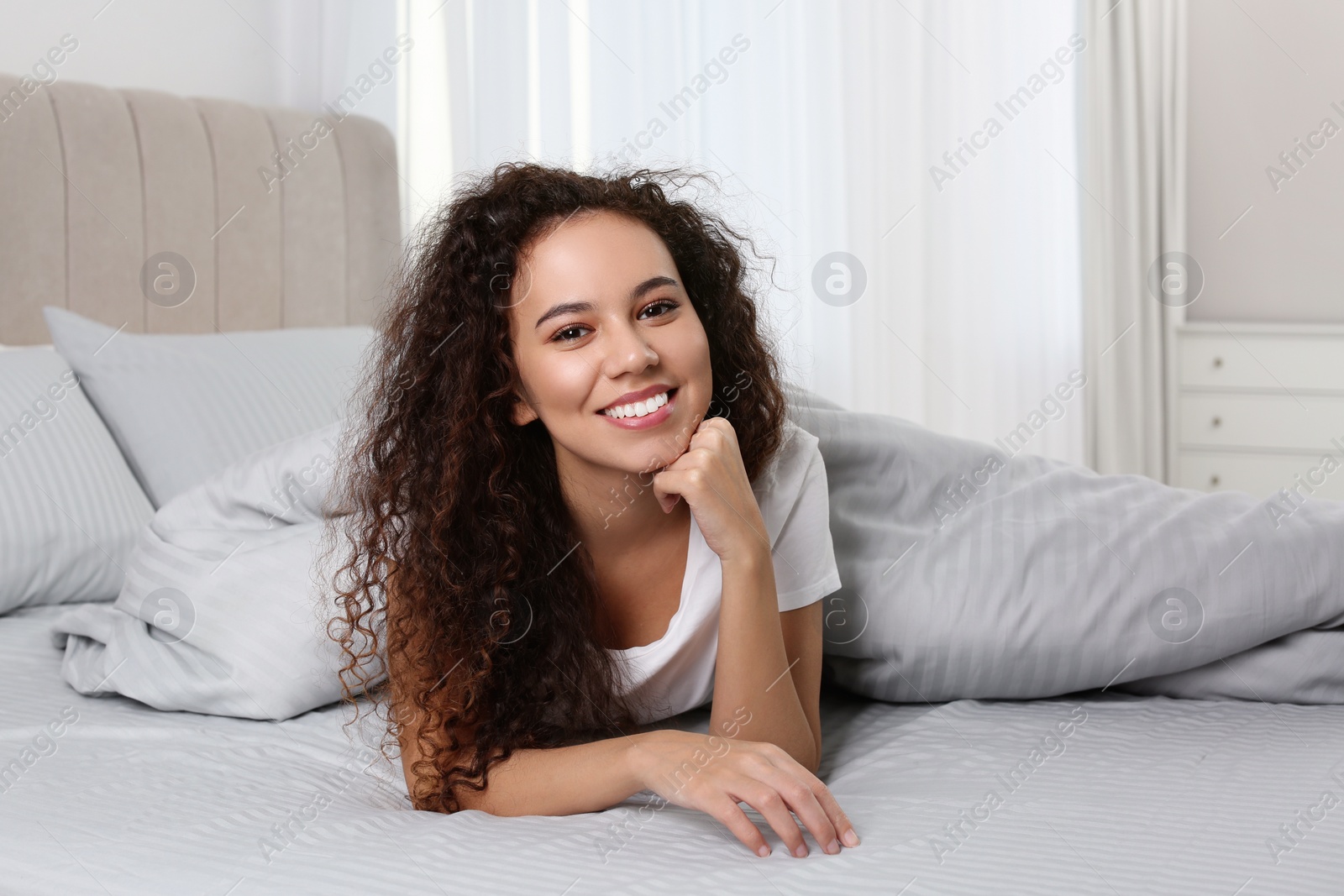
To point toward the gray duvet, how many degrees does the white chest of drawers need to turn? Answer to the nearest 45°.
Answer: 0° — it already faces it

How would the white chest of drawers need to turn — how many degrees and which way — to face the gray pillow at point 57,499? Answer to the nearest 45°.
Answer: approximately 45° to its right

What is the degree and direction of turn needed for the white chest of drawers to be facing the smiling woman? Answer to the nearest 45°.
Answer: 0° — it already faces them

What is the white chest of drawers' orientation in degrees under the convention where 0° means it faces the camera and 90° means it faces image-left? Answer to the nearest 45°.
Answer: approximately 0°

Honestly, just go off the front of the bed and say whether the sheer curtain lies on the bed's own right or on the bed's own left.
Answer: on the bed's own left

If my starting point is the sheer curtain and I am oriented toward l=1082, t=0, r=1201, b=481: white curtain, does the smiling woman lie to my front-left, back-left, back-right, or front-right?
back-right

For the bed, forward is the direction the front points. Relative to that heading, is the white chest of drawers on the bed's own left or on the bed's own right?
on the bed's own left
